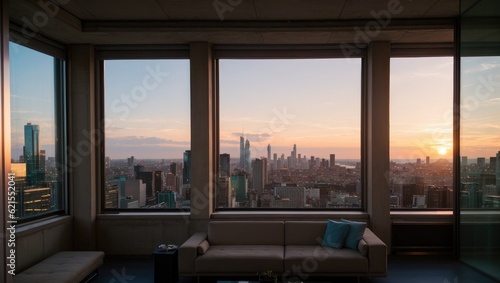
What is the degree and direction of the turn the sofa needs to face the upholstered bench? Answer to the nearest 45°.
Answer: approximately 90° to its right

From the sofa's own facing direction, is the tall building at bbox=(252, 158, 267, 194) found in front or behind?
behind

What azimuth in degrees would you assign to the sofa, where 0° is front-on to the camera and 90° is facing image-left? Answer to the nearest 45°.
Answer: approximately 0°

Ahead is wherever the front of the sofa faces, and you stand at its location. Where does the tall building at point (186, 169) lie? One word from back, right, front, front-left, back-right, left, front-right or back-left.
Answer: back-right

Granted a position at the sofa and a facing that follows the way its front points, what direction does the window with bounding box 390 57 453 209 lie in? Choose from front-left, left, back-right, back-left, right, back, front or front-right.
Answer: back-left

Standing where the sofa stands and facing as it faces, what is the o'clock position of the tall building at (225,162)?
The tall building is roughly at 5 o'clock from the sofa.

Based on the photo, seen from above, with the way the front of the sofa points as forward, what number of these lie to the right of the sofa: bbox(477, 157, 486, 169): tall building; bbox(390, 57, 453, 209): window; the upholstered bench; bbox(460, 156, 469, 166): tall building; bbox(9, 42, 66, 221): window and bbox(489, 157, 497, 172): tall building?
2

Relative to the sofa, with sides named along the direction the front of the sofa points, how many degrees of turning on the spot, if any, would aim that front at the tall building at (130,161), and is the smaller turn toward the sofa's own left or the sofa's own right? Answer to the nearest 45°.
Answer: approximately 135° to the sofa's own right

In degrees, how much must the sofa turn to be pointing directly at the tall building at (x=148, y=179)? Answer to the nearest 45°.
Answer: approximately 135° to its right
